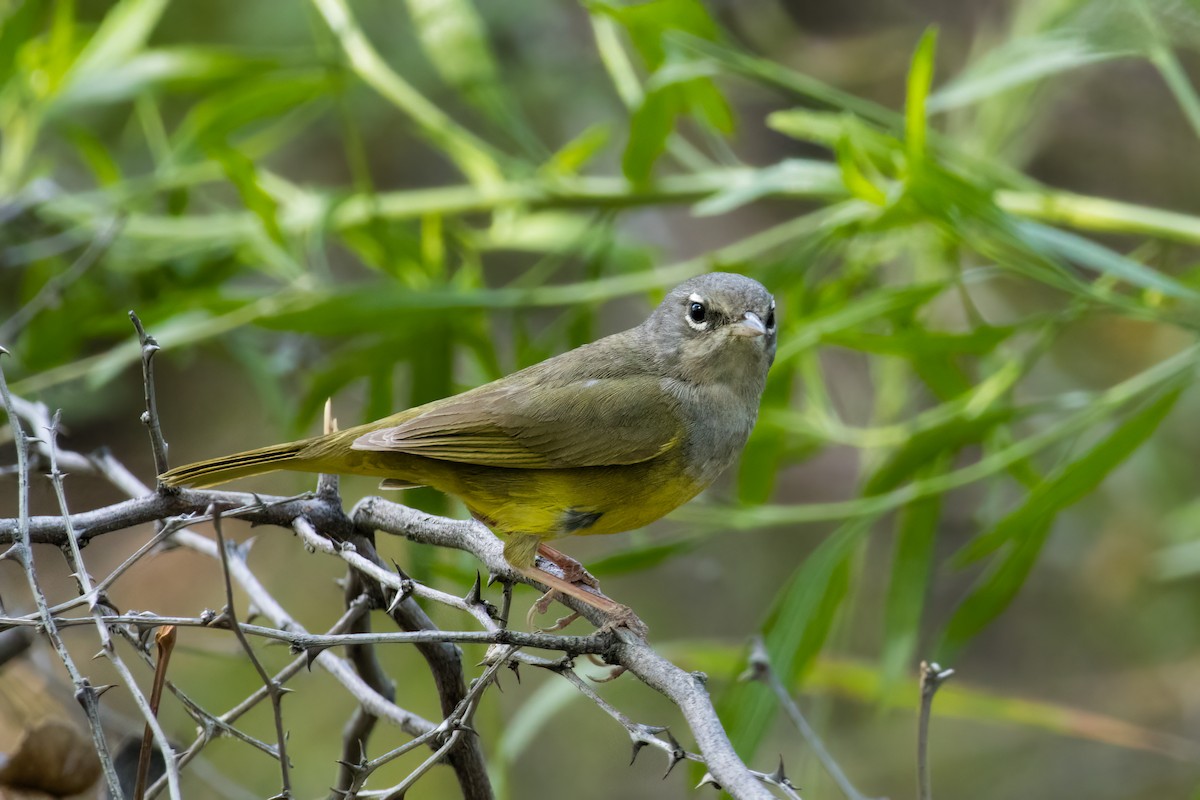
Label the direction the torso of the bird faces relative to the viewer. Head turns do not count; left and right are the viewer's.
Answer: facing to the right of the viewer

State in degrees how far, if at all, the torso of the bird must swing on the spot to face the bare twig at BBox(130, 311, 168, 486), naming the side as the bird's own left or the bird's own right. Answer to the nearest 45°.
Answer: approximately 135° to the bird's own right

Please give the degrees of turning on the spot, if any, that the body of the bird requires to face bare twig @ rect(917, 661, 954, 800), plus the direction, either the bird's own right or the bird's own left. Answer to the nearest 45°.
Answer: approximately 45° to the bird's own right
